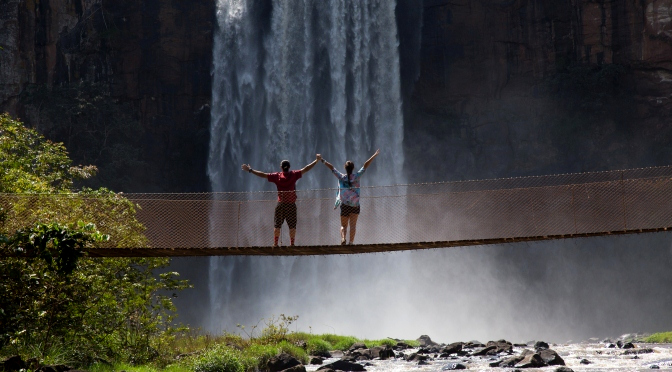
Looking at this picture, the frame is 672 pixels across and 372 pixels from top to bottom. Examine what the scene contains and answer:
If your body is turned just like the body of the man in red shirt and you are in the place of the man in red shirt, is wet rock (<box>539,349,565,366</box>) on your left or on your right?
on your right

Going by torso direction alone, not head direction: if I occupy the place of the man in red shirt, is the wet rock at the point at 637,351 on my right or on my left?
on my right

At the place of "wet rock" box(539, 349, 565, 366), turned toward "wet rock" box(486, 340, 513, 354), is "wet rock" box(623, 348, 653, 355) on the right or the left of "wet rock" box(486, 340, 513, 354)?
right

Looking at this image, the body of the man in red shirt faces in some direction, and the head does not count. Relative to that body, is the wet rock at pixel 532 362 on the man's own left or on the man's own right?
on the man's own right

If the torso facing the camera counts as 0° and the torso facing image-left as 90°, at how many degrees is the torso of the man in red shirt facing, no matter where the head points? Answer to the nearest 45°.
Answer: approximately 180°
